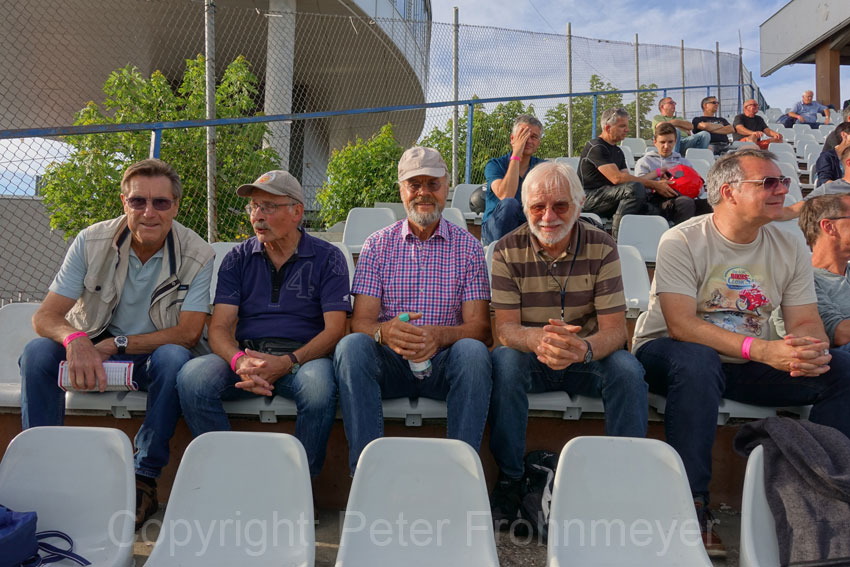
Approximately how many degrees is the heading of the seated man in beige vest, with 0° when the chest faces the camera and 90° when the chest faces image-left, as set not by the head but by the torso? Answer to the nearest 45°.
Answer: approximately 0°

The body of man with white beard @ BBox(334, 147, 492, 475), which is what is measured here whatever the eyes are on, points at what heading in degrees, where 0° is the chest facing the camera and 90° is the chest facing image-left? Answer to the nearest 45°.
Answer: approximately 0°

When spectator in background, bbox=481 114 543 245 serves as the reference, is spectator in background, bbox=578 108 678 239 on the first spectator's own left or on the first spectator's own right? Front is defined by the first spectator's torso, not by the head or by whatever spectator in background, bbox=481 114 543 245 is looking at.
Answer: on the first spectator's own left

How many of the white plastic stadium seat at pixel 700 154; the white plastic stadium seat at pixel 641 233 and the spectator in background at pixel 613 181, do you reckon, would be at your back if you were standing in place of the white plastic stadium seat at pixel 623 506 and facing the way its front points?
3

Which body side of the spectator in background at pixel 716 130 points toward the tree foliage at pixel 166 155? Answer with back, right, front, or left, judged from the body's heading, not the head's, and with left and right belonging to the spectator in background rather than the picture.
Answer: right

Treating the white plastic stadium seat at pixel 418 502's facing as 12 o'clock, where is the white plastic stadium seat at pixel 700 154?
the white plastic stadium seat at pixel 700 154 is roughly at 7 o'clock from the white plastic stadium seat at pixel 418 502.

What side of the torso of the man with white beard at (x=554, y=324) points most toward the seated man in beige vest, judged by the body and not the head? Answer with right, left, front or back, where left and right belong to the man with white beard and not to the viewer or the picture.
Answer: right

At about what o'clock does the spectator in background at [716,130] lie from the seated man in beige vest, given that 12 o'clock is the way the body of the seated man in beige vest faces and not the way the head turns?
The spectator in background is roughly at 8 o'clock from the seated man in beige vest.
